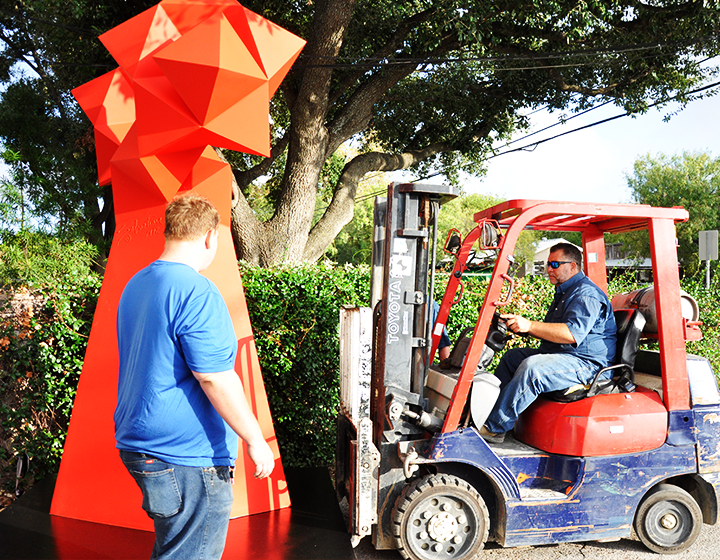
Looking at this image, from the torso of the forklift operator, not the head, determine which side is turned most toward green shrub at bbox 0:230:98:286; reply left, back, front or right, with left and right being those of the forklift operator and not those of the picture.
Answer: front

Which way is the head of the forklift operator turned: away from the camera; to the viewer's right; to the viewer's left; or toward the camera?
to the viewer's left

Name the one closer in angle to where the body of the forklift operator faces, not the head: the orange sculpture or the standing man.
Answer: the orange sculpture

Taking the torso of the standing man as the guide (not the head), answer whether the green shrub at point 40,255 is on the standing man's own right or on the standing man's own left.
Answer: on the standing man's own left

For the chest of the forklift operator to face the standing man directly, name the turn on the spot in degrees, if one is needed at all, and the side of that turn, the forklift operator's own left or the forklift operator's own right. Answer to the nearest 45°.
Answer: approximately 45° to the forklift operator's own left

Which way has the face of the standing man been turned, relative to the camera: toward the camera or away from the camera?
away from the camera

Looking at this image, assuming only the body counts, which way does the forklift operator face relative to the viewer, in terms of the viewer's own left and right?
facing to the left of the viewer

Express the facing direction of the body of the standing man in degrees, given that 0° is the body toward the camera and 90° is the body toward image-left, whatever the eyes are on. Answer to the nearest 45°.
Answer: approximately 225°

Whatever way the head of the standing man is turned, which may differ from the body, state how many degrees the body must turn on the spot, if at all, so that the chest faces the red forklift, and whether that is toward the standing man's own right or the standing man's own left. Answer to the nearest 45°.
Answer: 0° — they already face it

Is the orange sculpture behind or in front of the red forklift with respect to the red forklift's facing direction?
in front
